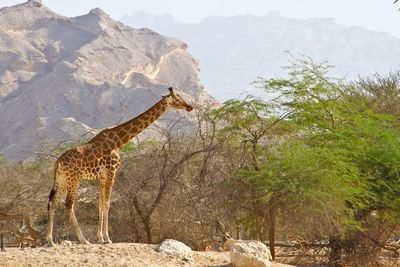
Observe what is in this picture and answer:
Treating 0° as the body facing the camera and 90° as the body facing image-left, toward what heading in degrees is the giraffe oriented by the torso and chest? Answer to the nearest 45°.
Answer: approximately 270°

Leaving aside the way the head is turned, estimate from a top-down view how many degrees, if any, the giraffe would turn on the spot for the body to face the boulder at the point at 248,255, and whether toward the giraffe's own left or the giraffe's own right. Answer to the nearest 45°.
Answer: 0° — it already faces it
